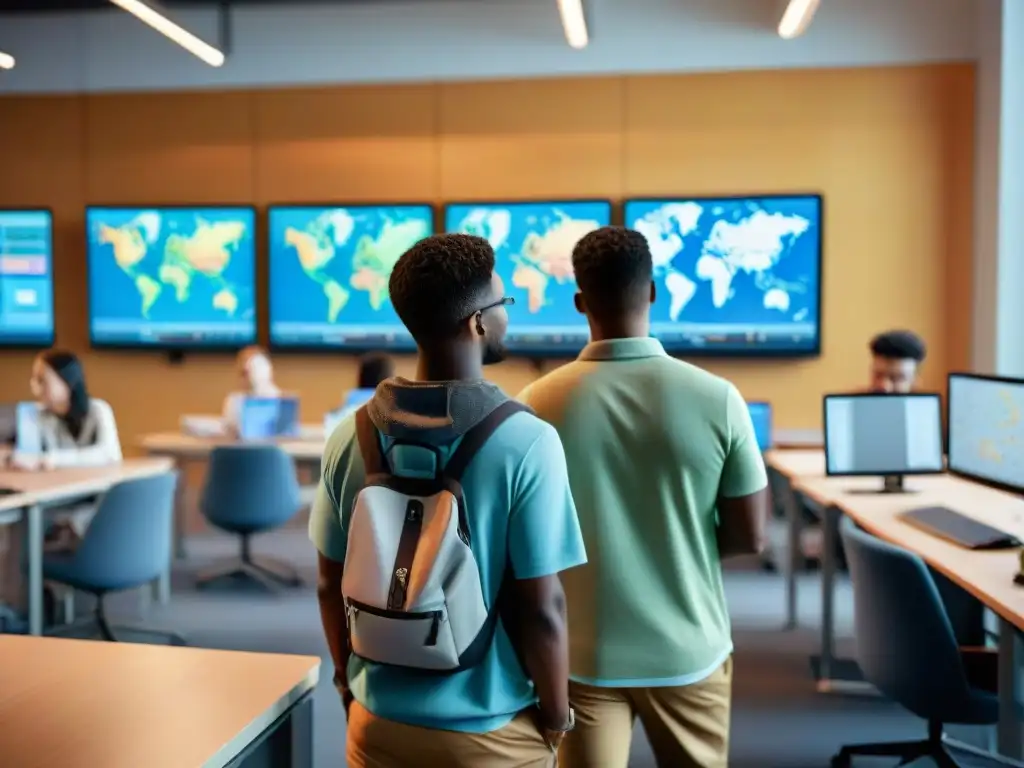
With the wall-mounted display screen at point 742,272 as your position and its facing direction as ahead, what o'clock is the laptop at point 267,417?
The laptop is roughly at 2 o'clock from the wall-mounted display screen.

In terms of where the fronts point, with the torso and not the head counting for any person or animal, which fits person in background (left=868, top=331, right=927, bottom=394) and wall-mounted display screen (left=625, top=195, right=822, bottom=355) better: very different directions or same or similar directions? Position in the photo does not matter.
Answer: same or similar directions

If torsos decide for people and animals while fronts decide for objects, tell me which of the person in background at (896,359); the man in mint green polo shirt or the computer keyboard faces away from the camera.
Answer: the man in mint green polo shirt

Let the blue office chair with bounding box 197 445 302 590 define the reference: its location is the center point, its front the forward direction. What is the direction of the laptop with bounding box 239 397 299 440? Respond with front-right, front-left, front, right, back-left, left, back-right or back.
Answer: front

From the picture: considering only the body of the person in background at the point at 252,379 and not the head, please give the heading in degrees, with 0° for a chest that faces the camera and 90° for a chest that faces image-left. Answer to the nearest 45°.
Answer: approximately 0°

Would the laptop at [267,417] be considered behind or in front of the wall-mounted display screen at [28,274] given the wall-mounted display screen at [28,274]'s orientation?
in front

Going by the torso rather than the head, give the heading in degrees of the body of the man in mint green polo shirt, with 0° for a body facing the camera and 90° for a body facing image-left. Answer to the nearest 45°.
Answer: approximately 180°

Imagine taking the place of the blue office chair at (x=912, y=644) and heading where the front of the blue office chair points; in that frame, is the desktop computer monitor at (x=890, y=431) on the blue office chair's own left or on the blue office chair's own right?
on the blue office chair's own left

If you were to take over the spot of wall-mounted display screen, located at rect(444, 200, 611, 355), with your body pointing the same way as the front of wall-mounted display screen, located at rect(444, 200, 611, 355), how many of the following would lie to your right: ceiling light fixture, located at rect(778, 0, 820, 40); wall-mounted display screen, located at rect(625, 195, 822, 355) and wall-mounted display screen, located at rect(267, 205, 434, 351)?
1

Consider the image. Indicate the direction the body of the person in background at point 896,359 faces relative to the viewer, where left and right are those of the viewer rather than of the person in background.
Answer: facing the viewer

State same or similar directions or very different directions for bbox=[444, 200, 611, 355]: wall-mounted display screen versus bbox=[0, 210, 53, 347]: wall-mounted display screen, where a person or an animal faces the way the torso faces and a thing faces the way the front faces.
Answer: same or similar directions

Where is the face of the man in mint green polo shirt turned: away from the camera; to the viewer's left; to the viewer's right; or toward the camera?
away from the camera

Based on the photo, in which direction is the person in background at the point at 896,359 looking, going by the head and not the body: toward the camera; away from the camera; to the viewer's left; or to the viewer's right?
toward the camera

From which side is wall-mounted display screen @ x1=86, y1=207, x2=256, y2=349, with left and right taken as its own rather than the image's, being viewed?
front

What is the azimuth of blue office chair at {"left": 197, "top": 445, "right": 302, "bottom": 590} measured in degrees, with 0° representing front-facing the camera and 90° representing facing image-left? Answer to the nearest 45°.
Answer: approximately 180°

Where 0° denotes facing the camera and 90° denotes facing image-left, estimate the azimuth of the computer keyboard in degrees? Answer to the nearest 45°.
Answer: approximately 45°

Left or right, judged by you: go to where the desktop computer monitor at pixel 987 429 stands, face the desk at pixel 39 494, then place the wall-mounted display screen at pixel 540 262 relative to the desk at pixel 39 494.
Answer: right

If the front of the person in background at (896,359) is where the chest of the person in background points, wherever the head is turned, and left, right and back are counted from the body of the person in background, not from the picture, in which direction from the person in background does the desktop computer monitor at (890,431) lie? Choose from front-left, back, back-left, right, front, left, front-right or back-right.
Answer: front

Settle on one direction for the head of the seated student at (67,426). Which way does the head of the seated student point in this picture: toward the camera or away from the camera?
toward the camera

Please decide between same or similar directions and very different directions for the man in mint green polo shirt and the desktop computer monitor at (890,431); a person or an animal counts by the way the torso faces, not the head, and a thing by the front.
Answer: very different directions

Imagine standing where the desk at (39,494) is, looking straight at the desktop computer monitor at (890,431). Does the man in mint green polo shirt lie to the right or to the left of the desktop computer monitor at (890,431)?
right
